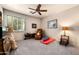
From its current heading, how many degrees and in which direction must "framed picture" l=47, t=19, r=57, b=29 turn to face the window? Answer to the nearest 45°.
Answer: approximately 45° to its right

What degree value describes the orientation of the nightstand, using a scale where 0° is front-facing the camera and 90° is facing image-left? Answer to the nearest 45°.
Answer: approximately 45°

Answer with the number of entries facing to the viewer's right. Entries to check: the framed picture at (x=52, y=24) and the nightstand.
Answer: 0

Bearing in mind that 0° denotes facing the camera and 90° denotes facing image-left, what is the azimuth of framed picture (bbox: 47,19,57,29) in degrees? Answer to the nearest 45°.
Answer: approximately 45°

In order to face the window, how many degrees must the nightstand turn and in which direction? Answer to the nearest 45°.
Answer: approximately 45° to its right
